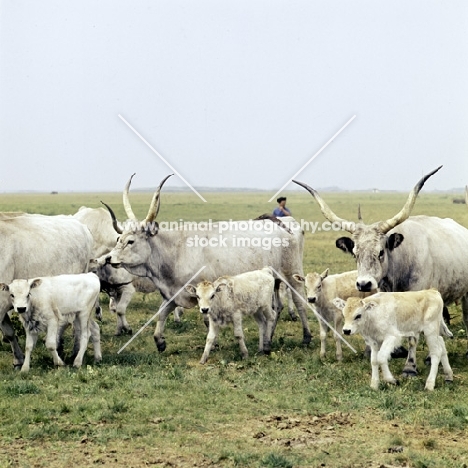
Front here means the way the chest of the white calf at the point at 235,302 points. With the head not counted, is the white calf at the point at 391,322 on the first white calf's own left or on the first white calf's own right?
on the first white calf's own left

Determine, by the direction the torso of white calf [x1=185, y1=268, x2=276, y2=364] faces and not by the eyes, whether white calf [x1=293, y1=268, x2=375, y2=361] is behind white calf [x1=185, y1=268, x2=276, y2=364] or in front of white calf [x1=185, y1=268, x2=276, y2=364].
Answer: behind

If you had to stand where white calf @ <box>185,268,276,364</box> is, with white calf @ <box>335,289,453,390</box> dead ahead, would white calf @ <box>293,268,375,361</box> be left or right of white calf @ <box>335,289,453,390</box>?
left

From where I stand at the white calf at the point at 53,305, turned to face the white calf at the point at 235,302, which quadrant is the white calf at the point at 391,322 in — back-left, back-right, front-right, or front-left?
front-right

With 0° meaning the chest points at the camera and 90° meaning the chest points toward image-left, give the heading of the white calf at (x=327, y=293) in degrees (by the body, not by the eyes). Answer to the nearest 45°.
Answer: approximately 45°

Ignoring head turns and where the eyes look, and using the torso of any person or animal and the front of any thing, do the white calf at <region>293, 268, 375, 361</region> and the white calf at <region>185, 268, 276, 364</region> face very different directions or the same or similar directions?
same or similar directions

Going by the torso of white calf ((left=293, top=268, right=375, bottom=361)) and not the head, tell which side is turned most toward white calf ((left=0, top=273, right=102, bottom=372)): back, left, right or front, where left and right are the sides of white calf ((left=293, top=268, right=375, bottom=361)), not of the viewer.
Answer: front

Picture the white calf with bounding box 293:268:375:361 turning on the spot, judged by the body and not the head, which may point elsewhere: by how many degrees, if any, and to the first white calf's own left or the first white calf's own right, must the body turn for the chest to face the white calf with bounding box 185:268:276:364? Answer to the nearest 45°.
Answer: approximately 45° to the first white calf's own right

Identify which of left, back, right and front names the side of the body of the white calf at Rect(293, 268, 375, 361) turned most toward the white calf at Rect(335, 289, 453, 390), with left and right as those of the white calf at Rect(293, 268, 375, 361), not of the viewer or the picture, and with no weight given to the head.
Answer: left

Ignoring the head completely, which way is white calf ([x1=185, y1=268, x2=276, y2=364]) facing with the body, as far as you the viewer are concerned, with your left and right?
facing the viewer and to the left of the viewer

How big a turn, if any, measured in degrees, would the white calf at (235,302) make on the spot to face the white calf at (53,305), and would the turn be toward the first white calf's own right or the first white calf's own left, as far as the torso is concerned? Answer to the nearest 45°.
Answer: approximately 45° to the first white calf's own right
